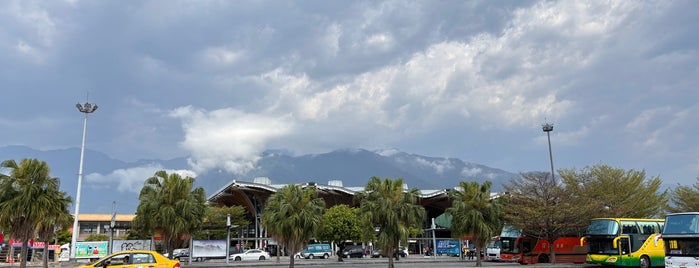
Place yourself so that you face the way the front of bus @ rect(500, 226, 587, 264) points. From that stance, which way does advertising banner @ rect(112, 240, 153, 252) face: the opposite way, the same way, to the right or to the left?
to the left

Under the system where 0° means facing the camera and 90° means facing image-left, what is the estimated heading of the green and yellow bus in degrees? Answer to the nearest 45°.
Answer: approximately 45°

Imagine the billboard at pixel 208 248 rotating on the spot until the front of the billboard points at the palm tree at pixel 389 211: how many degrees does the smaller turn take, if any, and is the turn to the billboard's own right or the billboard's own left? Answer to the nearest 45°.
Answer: approximately 45° to the billboard's own left

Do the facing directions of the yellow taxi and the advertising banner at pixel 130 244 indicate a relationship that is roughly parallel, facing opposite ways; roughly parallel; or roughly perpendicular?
roughly perpendicular

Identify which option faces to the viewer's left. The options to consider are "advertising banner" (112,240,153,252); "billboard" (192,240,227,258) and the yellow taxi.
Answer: the yellow taxi

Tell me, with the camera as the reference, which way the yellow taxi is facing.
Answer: facing to the left of the viewer

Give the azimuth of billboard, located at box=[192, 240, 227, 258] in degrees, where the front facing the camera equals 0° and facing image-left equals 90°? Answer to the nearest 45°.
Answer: approximately 0°

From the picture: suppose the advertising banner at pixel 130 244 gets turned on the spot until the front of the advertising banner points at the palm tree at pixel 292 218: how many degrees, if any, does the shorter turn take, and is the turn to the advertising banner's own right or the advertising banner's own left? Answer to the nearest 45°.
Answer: approximately 45° to the advertising banner's own left

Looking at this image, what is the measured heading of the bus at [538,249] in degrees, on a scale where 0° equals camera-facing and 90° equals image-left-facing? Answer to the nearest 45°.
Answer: approximately 45°
